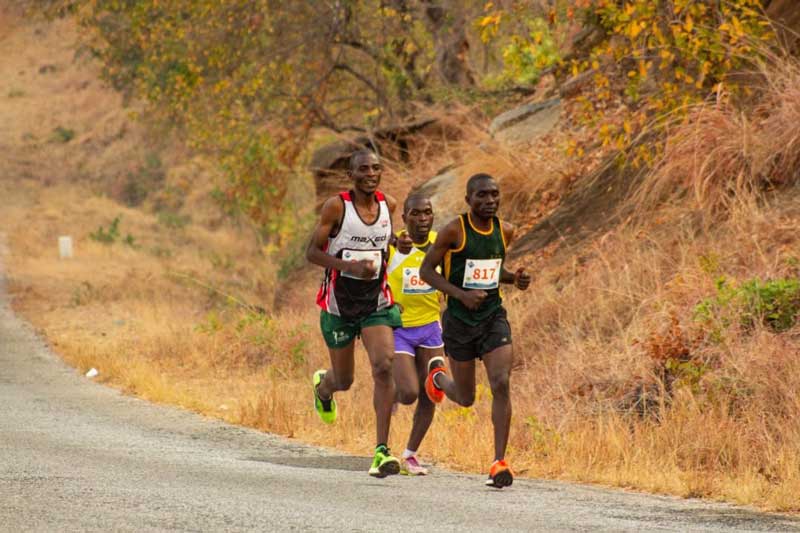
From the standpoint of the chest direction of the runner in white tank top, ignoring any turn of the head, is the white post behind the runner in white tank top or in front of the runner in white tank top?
behind

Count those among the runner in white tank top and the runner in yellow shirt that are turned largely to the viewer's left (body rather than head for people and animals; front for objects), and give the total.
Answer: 0

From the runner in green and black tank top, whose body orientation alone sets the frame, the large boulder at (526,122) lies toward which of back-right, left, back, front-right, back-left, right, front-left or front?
back-left

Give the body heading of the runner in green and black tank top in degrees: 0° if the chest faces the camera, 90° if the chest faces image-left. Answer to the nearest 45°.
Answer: approximately 315°

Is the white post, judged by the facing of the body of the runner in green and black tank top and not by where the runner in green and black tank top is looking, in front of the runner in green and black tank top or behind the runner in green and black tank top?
behind

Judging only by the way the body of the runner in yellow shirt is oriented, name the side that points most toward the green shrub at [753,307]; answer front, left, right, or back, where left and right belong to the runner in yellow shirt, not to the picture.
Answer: left

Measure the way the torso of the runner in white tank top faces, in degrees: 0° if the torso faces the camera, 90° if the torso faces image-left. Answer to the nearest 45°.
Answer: approximately 315°

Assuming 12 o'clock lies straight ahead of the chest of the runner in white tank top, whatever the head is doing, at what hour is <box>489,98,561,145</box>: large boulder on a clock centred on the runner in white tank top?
The large boulder is roughly at 8 o'clock from the runner in white tank top.

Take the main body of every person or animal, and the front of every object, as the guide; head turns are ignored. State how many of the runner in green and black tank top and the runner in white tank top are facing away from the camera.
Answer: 0

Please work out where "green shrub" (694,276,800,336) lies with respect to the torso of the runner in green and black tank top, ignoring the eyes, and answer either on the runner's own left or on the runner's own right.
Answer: on the runner's own left
